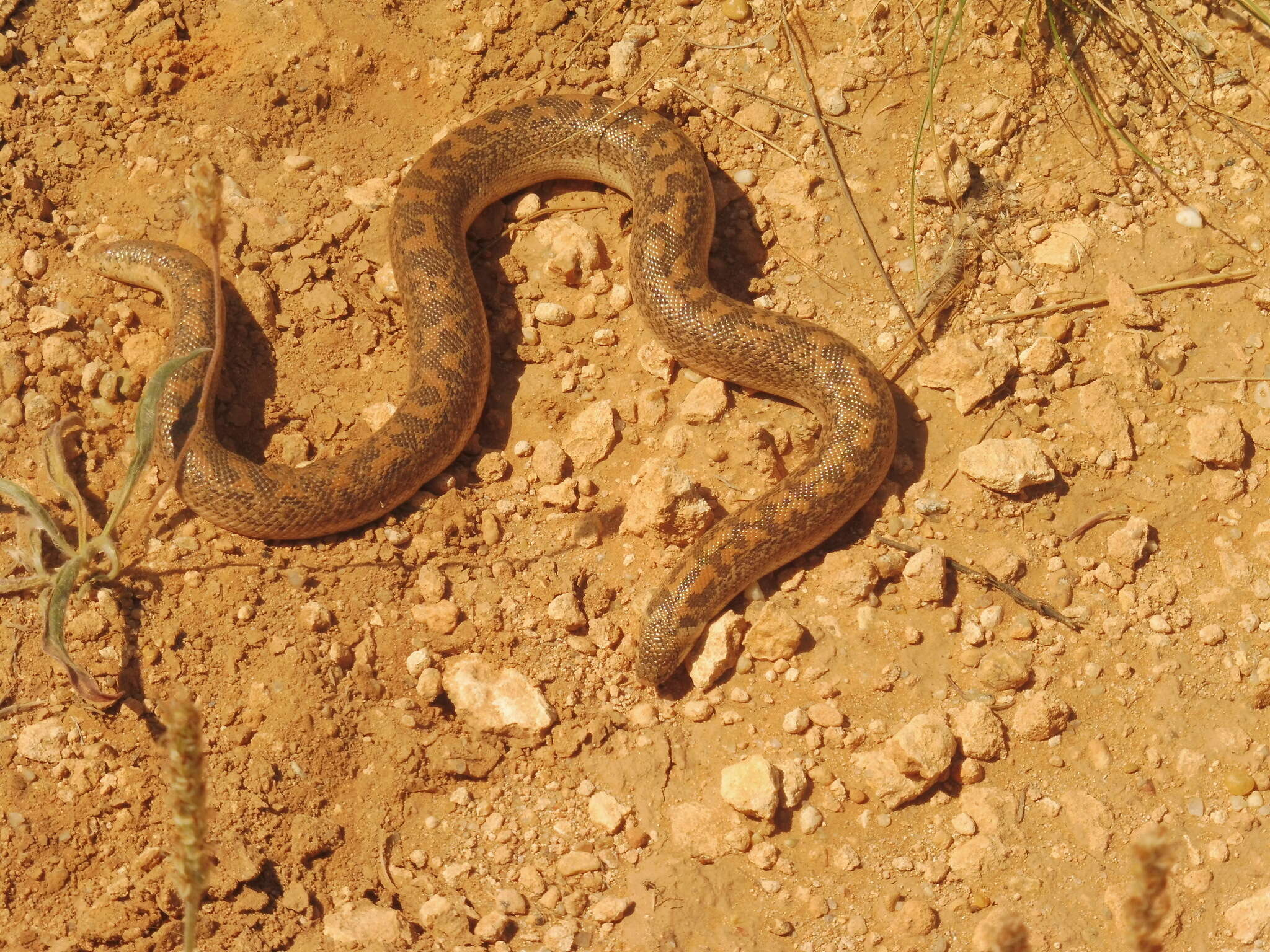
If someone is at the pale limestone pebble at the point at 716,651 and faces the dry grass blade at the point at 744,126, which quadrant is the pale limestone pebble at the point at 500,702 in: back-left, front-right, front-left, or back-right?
back-left

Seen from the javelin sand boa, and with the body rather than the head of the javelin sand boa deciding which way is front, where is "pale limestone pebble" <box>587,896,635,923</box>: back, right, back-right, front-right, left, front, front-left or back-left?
left

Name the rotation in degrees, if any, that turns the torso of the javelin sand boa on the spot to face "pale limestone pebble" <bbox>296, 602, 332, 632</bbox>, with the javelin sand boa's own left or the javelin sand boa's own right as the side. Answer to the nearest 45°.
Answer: approximately 45° to the javelin sand boa's own left

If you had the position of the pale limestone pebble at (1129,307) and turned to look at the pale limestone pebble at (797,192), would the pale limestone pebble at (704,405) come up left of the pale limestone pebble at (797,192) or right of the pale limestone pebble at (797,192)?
left

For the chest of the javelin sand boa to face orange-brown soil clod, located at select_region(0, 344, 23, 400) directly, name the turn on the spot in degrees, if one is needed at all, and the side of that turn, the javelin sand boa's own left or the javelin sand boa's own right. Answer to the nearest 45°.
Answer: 0° — it already faces it

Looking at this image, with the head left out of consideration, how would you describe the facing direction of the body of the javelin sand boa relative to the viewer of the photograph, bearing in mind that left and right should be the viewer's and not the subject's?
facing to the left of the viewer

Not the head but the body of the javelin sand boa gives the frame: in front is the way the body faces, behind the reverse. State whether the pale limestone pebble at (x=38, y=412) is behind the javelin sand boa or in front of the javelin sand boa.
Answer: in front
